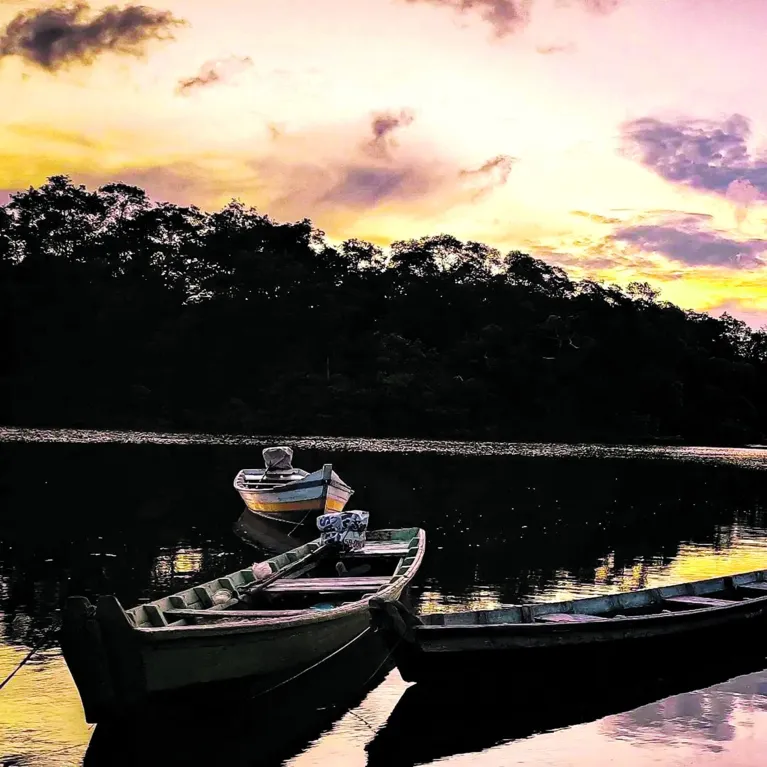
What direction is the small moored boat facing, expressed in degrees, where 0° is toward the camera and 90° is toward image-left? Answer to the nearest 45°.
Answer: approximately 315°

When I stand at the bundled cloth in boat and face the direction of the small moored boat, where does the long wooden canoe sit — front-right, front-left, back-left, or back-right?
back-right

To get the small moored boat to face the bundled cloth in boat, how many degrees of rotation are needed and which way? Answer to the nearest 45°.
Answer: approximately 45° to its right
